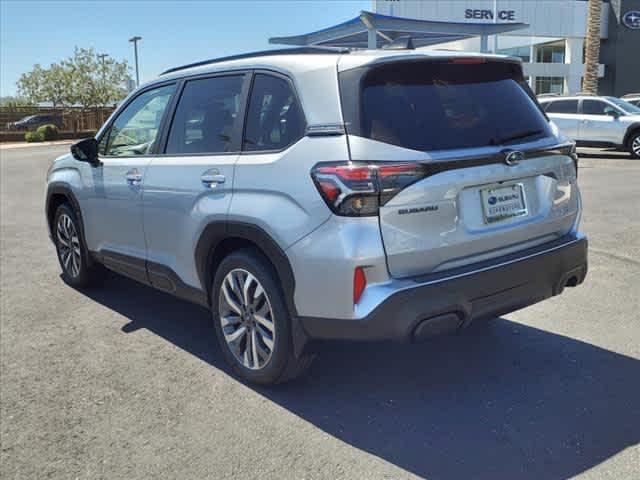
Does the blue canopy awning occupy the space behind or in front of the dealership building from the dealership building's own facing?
in front

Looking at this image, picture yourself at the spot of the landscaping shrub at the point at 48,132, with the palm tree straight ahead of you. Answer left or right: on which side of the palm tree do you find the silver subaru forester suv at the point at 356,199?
right

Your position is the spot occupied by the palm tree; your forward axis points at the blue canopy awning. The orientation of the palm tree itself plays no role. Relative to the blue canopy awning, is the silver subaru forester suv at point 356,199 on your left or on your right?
left

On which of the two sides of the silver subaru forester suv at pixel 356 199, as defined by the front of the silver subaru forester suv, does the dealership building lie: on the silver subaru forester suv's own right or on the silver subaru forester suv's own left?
on the silver subaru forester suv's own right

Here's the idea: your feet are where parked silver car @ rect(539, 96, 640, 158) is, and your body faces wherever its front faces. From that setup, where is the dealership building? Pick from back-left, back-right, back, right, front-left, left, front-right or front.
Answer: left

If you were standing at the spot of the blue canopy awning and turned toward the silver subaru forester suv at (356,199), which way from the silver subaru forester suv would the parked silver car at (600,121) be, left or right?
left

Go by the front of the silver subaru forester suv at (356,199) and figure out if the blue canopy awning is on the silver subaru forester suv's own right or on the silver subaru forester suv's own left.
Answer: on the silver subaru forester suv's own right

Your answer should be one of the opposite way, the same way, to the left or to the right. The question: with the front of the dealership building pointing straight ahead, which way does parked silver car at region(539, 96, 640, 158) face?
to the left

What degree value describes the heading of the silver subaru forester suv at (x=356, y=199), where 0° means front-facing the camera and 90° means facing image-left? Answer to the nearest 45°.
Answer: approximately 135°

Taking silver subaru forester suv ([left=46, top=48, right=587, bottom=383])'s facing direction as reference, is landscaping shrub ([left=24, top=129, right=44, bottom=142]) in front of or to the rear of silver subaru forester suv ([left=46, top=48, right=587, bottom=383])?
in front

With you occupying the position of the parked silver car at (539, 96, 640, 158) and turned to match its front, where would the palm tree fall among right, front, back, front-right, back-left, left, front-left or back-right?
left

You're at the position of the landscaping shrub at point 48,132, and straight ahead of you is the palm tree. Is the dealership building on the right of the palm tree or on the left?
left

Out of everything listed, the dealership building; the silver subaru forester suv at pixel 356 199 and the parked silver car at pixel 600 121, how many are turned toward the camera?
1

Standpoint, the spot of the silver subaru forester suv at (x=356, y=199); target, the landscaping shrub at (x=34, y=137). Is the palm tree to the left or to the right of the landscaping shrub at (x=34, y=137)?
right

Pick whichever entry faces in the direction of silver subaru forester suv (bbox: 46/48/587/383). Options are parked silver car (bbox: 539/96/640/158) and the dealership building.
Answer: the dealership building

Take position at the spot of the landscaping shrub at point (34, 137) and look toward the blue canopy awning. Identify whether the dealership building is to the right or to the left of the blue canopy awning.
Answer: left

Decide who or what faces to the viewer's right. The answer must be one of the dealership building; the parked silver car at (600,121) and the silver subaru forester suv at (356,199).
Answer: the parked silver car

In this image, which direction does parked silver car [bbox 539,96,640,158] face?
to the viewer's right
